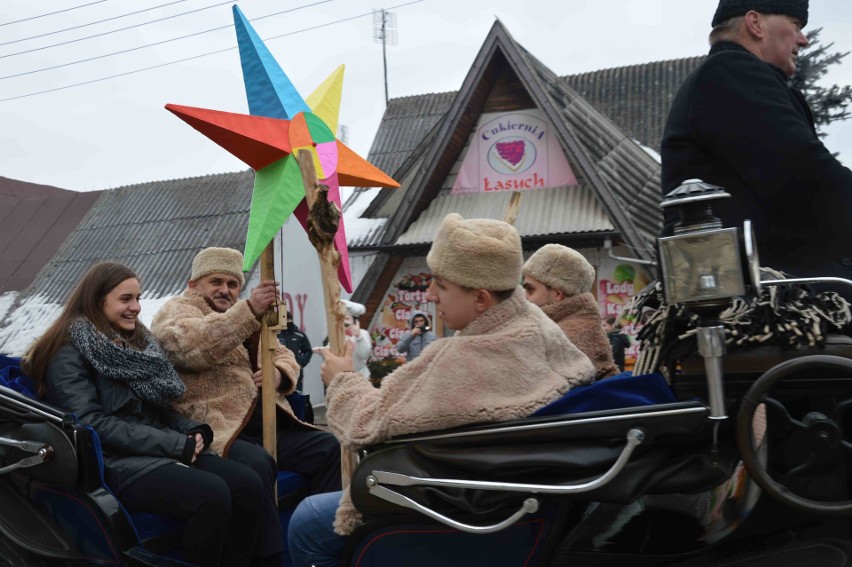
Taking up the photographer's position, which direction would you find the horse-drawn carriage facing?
facing to the right of the viewer

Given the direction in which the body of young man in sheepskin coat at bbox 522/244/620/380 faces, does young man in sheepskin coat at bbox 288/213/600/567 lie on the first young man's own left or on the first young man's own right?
on the first young man's own left

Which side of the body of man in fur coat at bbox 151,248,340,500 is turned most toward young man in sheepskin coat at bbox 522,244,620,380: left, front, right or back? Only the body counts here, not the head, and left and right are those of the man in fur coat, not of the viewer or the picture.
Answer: front

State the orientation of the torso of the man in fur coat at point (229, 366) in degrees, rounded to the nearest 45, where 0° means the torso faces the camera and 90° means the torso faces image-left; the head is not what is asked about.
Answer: approximately 315°

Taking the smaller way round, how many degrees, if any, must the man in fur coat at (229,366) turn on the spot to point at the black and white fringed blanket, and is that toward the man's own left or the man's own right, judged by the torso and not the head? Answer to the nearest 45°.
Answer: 0° — they already face it

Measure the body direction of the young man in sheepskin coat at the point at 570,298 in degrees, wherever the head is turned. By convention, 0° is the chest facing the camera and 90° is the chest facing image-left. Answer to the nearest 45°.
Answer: approximately 90°

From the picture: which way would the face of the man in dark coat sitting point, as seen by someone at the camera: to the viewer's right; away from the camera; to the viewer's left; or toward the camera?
to the viewer's right

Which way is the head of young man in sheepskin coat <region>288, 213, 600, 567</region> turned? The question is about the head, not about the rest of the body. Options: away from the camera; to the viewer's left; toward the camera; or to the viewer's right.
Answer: to the viewer's left

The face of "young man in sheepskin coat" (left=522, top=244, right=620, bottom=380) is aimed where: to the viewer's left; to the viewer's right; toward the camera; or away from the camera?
to the viewer's left

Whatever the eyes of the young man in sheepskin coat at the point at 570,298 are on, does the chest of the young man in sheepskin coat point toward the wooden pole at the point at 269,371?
yes

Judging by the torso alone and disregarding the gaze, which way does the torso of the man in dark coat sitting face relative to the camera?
to the viewer's right
